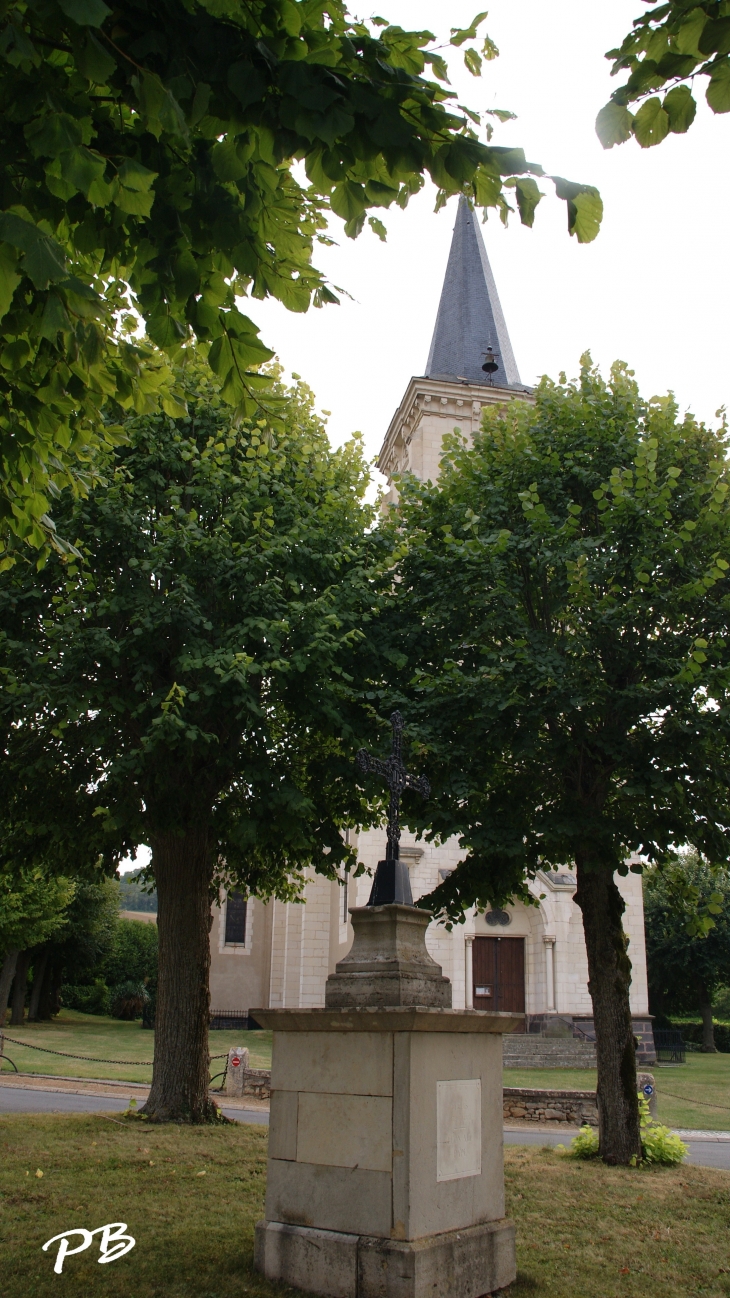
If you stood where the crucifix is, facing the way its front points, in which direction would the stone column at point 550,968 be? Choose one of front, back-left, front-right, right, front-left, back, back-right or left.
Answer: back-left

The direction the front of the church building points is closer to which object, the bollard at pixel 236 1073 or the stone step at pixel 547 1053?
the stone step

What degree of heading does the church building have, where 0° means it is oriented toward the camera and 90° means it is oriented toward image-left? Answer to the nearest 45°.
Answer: approximately 315°

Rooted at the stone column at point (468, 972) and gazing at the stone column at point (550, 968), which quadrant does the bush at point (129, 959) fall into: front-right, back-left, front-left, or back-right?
back-left

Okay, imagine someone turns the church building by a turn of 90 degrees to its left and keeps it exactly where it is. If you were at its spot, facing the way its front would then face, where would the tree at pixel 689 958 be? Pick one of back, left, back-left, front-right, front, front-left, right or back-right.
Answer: front

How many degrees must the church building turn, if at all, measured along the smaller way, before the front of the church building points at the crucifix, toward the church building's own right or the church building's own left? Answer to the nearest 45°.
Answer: approximately 45° to the church building's own right

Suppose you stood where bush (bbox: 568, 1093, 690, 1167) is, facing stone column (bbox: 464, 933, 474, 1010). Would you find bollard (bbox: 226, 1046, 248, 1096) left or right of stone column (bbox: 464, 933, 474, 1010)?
left

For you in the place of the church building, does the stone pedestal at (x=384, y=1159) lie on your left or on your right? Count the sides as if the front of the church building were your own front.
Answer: on your right

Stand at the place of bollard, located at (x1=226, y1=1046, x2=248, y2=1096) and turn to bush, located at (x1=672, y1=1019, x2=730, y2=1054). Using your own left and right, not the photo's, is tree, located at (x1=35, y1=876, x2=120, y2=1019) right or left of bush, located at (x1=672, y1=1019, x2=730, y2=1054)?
left

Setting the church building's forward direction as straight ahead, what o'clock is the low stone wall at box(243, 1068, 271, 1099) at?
The low stone wall is roughly at 2 o'clock from the church building.

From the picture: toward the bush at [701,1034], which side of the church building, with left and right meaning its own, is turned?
left
